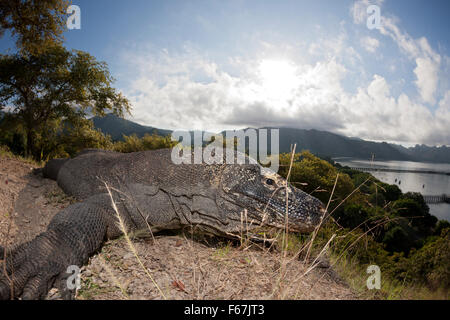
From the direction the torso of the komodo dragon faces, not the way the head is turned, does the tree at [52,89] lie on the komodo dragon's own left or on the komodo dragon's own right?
on the komodo dragon's own left

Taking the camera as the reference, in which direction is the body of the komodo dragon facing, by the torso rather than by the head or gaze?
to the viewer's right
